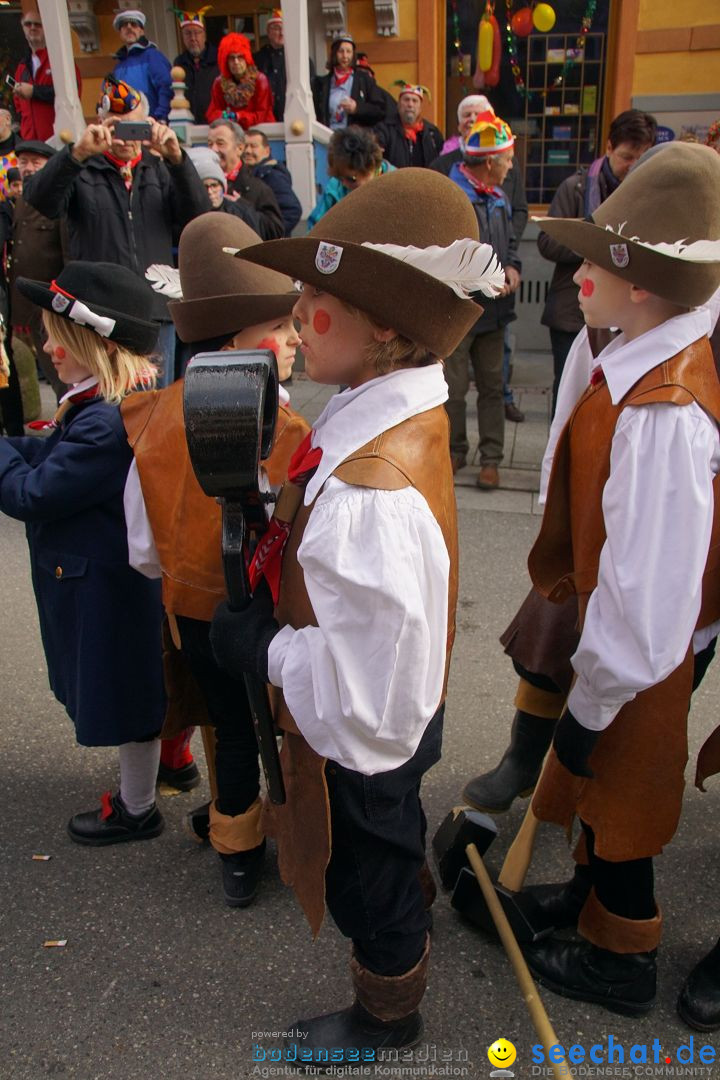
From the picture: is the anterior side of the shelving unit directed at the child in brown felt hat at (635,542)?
yes

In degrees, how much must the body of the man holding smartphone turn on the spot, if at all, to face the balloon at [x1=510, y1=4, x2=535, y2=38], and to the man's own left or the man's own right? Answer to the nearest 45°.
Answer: approximately 135° to the man's own left

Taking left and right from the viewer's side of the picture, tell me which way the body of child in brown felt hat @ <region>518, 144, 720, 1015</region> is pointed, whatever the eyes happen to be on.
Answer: facing to the left of the viewer

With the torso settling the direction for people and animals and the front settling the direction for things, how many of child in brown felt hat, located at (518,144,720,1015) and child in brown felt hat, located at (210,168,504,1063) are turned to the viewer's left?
2

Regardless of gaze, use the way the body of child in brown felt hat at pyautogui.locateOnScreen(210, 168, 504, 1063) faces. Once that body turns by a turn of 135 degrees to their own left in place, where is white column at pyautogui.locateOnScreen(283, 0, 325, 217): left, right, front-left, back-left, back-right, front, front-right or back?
back-left

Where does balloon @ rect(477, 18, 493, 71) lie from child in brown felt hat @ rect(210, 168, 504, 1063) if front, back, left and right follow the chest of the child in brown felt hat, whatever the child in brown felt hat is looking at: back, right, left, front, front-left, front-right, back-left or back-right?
right

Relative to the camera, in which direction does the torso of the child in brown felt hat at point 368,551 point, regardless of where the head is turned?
to the viewer's left

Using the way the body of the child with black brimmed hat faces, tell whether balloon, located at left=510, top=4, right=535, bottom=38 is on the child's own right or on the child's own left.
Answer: on the child's own right
